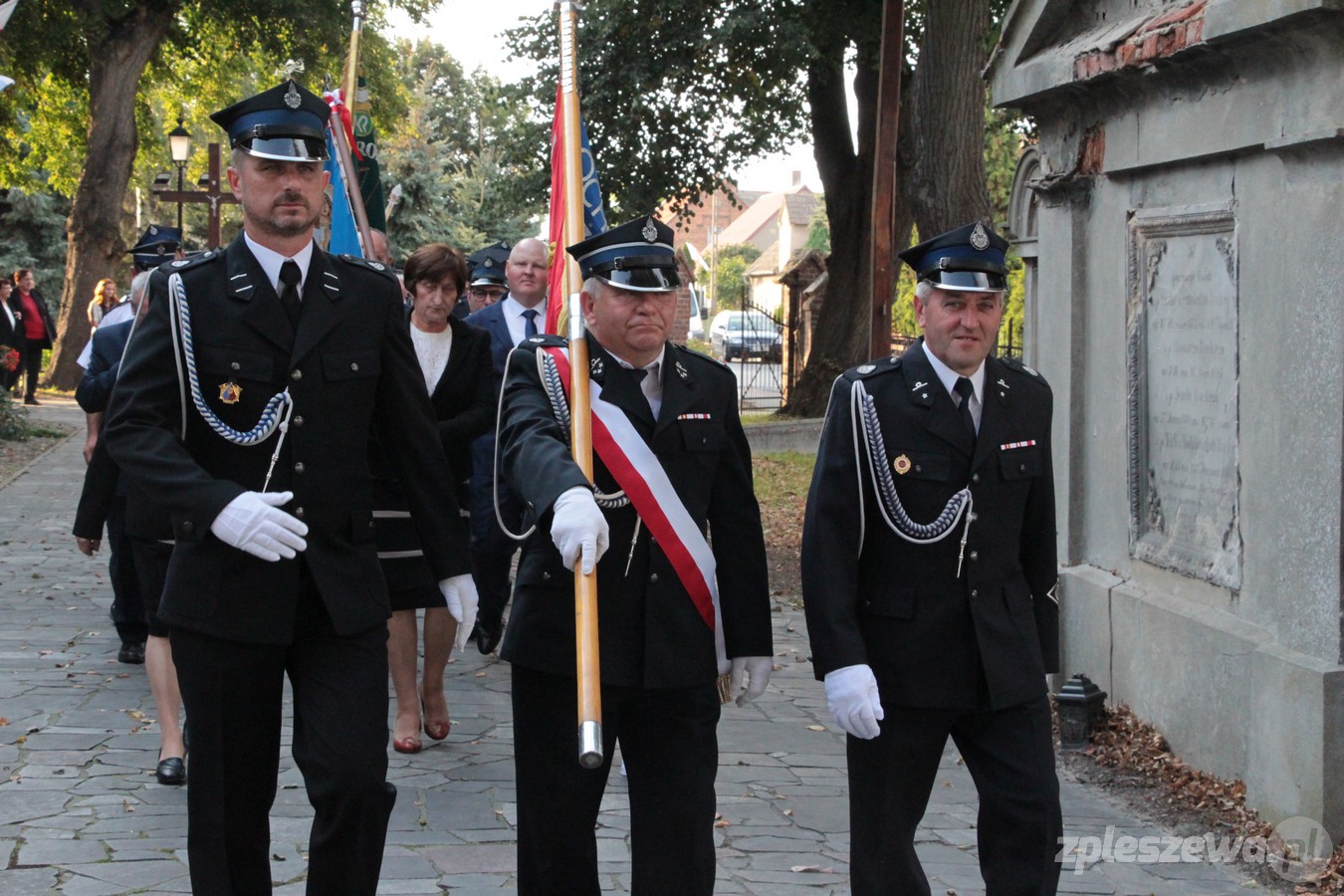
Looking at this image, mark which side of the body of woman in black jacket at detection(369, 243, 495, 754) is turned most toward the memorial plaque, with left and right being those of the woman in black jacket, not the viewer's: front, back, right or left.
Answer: left

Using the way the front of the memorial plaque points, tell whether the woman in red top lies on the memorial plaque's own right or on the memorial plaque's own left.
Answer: on the memorial plaque's own right

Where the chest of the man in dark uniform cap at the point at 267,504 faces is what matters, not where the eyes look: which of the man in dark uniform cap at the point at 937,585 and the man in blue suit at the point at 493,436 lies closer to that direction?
the man in dark uniform cap

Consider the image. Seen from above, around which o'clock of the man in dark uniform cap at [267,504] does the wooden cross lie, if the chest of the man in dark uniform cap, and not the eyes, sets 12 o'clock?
The wooden cross is roughly at 6 o'clock from the man in dark uniform cap.

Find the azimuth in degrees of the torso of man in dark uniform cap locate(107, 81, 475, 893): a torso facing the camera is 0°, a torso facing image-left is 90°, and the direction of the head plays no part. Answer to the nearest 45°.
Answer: approximately 0°

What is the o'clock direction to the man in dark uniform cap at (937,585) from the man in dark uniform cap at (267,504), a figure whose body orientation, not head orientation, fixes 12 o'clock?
the man in dark uniform cap at (937,585) is roughly at 9 o'clock from the man in dark uniform cap at (267,504).
